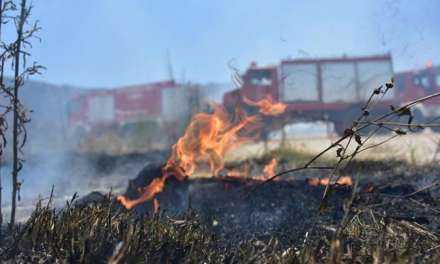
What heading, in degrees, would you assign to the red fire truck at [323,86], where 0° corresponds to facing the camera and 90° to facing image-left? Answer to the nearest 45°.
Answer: approximately 90°

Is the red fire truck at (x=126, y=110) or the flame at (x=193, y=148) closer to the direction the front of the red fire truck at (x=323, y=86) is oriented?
the red fire truck

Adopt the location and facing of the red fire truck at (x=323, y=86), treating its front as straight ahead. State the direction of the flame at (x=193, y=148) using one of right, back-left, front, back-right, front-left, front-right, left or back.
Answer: left
